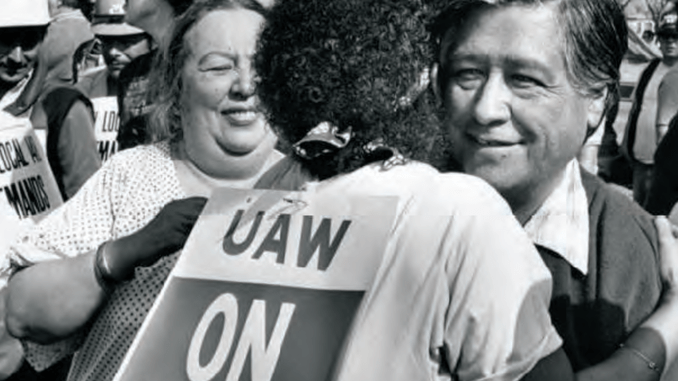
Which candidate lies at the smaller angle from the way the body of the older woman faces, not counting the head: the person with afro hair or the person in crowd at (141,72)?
the person with afro hair

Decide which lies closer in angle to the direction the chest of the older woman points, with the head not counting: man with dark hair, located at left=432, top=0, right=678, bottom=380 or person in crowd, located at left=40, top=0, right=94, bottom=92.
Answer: the man with dark hair

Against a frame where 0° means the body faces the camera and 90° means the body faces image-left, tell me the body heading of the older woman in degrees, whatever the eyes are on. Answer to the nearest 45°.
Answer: approximately 315°

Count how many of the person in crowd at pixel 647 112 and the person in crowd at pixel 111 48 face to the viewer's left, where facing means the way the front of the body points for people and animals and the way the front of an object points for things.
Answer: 0

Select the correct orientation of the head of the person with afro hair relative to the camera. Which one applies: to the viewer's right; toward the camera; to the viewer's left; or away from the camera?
away from the camera

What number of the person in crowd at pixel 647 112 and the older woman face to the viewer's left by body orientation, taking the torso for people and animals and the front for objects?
0

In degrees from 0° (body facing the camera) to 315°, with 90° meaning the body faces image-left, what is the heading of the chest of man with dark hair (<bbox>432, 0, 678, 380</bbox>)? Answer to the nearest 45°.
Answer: approximately 45°

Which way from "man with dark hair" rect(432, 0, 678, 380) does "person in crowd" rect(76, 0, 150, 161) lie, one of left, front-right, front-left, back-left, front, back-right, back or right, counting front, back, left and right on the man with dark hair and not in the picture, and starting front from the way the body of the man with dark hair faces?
right

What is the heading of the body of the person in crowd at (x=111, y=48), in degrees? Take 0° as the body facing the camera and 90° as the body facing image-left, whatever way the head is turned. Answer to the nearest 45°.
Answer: approximately 315°

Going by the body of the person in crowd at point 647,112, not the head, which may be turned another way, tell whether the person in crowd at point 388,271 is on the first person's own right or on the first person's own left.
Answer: on the first person's own right

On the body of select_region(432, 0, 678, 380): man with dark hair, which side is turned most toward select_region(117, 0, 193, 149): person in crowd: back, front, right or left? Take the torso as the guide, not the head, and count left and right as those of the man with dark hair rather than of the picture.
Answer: right
